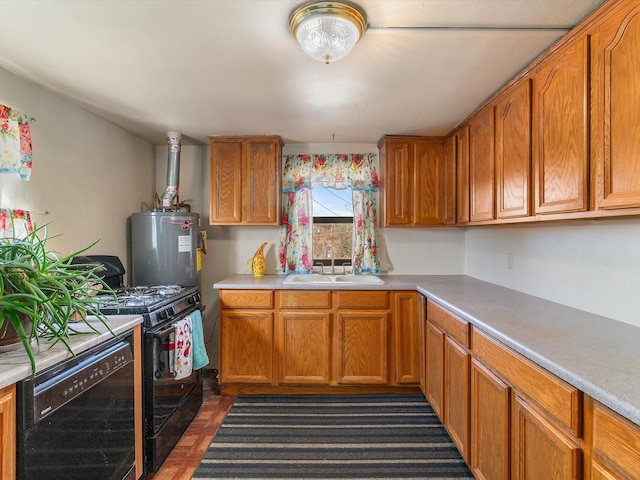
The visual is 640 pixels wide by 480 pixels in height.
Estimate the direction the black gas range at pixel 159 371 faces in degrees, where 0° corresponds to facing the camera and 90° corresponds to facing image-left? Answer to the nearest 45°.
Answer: approximately 315°

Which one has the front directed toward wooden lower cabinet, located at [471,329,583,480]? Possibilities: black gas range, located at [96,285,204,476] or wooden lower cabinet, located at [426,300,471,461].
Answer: the black gas range

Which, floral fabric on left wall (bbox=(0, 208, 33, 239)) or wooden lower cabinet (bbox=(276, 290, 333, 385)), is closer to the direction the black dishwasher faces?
the wooden lower cabinet

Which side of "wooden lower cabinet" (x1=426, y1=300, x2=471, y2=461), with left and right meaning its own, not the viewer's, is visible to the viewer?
left

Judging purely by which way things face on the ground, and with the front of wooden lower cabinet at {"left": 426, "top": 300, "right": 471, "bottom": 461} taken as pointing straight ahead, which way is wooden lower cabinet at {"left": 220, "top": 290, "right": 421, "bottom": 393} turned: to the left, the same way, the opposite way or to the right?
to the left

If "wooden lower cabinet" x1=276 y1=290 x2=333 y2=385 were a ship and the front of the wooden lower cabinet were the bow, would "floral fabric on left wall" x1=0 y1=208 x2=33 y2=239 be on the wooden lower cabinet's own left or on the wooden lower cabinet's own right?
on the wooden lower cabinet's own right

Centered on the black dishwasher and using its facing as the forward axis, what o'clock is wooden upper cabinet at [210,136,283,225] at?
The wooden upper cabinet is roughly at 9 o'clock from the black dishwasher.

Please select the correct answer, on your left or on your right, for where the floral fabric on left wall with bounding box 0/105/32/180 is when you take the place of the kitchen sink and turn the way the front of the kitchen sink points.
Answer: on your right

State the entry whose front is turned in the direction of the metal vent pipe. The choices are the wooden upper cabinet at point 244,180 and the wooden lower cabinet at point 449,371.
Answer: the wooden lower cabinet
